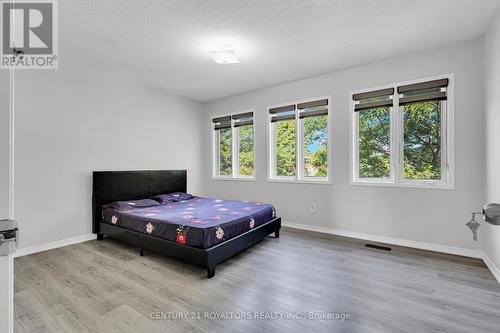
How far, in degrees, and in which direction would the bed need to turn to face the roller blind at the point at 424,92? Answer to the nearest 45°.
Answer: approximately 45° to its left

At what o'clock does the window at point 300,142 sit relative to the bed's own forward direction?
The window is roughly at 10 o'clock from the bed.

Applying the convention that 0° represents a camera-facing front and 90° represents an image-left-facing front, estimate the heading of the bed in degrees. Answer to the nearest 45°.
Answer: approximately 315°

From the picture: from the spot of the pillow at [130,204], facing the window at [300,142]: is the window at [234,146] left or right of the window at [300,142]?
left

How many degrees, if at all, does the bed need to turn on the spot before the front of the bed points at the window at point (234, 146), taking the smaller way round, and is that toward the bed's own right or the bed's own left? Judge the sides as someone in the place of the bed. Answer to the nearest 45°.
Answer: approximately 90° to the bed's own left

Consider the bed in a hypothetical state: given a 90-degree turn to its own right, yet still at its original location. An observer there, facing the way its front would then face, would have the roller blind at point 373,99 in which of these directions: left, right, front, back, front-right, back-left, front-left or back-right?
back-left
